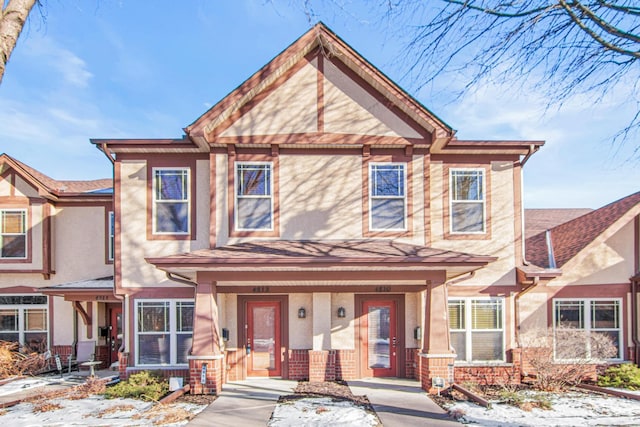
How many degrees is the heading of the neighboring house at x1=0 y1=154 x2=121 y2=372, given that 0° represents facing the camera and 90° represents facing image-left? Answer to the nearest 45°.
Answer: approximately 0°

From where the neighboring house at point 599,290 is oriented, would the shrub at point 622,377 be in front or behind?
in front

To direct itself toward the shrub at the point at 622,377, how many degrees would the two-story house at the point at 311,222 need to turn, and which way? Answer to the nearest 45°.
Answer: approximately 90° to its left

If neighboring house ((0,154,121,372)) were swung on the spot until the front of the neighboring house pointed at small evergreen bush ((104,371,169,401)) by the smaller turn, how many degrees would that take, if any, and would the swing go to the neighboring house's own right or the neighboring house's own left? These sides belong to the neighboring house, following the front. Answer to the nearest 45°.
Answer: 0° — it already faces it

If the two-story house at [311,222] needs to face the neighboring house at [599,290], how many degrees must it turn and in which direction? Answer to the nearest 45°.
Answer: approximately 90° to its left

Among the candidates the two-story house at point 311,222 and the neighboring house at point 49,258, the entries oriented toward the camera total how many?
2

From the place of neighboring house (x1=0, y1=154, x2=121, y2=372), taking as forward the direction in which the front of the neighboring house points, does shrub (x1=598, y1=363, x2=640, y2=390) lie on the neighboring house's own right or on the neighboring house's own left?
on the neighboring house's own left

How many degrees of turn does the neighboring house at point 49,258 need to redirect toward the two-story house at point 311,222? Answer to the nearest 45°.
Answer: approximately 45° to its left

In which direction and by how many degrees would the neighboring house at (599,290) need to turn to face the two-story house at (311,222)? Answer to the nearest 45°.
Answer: approximately 45° to its right

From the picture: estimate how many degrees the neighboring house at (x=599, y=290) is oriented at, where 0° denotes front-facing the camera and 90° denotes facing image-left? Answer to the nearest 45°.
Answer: approximately 0°
